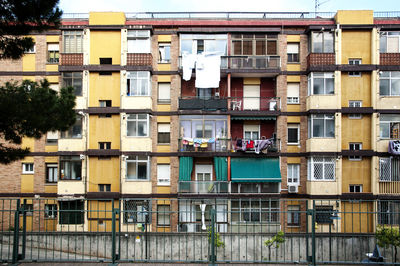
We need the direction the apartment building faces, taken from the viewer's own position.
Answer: facing the viewer

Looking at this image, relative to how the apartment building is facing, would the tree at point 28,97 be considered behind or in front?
in front
